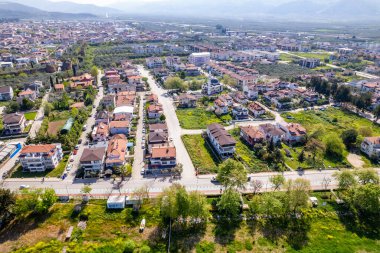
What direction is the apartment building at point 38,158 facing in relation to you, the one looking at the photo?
facing the viewer

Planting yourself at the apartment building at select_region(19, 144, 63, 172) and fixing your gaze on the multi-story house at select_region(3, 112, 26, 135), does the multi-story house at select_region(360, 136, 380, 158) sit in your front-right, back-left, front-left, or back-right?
back-right

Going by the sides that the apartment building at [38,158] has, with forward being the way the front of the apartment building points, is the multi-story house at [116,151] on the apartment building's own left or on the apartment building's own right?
on the apartment building's own left

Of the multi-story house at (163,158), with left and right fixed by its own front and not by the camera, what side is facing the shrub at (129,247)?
front

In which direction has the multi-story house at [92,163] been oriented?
toward the camera

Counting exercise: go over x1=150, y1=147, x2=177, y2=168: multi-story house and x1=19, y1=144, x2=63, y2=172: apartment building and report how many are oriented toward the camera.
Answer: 2

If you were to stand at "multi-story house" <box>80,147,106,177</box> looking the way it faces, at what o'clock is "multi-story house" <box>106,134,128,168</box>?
"multi-story house" <box>106,134,128,168</box> is roughly at 8 o'clock from "multi-story house" <box>80,147,106,177</box>.

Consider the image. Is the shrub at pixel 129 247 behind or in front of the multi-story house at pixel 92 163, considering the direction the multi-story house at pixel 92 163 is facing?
in front
